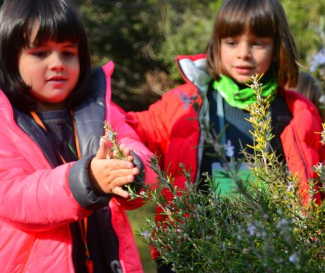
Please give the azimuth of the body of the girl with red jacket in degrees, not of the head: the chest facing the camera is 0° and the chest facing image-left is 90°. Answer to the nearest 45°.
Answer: approximately 0°

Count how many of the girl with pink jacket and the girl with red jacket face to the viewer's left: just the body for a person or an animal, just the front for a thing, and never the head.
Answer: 0

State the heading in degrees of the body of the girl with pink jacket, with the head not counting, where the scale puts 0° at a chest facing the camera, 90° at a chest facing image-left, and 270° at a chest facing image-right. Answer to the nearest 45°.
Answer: approximately 315°

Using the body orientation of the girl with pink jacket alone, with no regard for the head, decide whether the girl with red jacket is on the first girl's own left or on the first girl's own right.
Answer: on the first girl's own left

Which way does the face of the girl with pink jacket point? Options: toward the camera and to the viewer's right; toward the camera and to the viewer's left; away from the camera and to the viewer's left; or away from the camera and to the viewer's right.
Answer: toward the camera and to the viewer's right

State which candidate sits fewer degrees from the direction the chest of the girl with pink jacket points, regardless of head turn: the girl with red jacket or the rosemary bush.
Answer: the rosemary bush

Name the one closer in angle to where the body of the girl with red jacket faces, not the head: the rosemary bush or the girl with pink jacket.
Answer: the rosemary bush

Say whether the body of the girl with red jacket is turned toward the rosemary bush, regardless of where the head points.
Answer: yes

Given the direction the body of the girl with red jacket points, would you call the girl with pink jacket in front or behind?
in front
